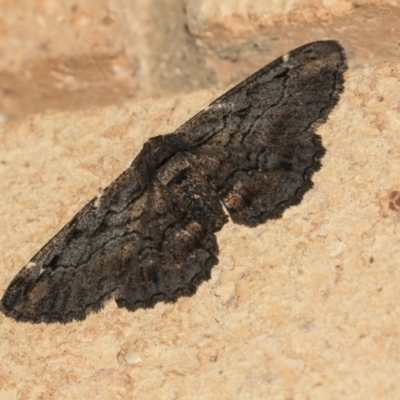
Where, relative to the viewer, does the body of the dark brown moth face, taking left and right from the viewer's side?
facing away from the viewer and to the left of the viewer
